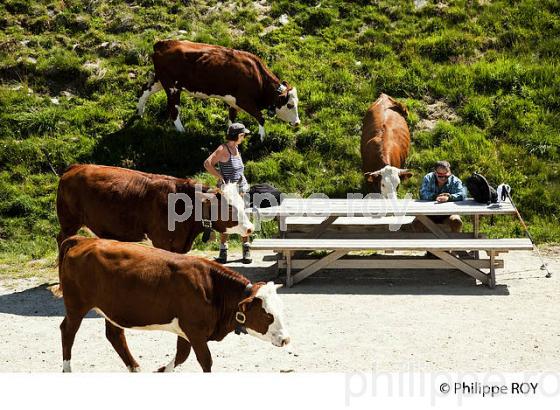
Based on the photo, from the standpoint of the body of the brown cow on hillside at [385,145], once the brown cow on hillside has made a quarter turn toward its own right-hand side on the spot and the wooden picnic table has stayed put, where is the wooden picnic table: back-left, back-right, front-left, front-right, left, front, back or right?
left

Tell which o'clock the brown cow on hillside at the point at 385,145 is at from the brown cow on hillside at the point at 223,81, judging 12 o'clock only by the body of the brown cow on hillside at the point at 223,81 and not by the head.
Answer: the brown cow on hillside at the point at 385,145 is roughly at 1 o'clock from the brown cow on hillside at the point at 223,81.

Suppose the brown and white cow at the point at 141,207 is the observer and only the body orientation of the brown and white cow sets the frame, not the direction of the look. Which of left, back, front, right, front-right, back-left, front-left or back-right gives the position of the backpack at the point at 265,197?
front-left

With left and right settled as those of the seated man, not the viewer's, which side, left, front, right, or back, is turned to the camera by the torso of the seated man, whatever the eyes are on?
front

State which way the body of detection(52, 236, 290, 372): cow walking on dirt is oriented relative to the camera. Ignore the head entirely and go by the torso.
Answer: to the viewer's right

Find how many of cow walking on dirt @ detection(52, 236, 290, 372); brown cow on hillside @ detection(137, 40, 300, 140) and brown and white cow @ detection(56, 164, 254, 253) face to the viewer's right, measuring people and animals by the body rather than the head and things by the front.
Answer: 3

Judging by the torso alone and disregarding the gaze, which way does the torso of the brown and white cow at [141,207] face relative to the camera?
to the viewer's right

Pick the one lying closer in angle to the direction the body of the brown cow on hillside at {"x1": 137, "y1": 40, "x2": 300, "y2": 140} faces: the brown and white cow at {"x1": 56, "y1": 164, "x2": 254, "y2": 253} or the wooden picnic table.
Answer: the wooden picnic table

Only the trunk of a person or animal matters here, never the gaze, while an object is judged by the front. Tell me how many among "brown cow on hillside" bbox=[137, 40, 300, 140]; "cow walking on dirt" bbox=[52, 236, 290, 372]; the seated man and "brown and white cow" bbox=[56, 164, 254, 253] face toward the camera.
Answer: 1

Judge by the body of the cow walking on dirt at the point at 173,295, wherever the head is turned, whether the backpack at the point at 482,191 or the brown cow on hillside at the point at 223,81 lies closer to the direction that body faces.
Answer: the backpack

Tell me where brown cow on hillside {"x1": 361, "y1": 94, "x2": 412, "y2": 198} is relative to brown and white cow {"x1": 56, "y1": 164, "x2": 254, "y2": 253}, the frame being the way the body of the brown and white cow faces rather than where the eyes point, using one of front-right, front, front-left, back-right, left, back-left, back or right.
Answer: front-left

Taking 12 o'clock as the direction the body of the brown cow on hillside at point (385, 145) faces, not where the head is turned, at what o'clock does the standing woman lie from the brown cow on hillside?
The standing woman is roughly at 1 o'clock from the brown cow on hillside.

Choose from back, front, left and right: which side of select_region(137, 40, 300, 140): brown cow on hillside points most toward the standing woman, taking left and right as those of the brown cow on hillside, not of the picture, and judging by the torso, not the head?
right

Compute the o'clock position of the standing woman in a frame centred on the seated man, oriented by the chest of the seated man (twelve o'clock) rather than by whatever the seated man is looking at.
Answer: The standing woman is roughly at 2 o'clock from the seated man.

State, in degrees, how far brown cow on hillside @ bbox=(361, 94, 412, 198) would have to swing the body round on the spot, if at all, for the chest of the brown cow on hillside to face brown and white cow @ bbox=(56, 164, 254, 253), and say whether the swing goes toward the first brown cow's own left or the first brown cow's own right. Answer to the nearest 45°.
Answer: approximately 45° to the first brown cow's own right

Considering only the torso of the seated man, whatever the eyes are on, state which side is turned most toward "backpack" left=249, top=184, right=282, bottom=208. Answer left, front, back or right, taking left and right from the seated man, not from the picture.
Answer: right

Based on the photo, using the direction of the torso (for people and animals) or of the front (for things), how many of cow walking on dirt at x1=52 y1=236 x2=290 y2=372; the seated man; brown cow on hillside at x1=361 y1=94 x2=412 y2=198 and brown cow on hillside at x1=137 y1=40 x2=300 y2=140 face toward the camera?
2
